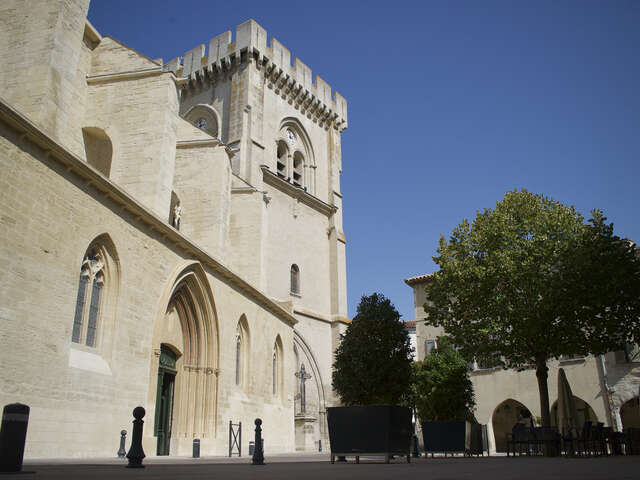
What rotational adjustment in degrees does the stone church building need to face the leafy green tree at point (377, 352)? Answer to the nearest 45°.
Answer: approximately 90° to its left

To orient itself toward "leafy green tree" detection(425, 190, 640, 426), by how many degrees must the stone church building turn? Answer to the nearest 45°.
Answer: approximately 45° to its left

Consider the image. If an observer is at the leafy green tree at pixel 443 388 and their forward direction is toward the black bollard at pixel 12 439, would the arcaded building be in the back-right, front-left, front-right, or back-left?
back-left

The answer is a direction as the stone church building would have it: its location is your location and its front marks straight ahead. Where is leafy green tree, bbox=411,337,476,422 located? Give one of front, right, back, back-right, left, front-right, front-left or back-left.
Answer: left

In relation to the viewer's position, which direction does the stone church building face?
facing the viewer and to the right of the viewer

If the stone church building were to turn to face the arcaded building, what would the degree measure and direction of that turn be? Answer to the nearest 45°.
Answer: approximately 90° to its left

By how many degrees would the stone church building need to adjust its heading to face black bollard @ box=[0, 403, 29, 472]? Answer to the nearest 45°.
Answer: approximately 45° to its right
